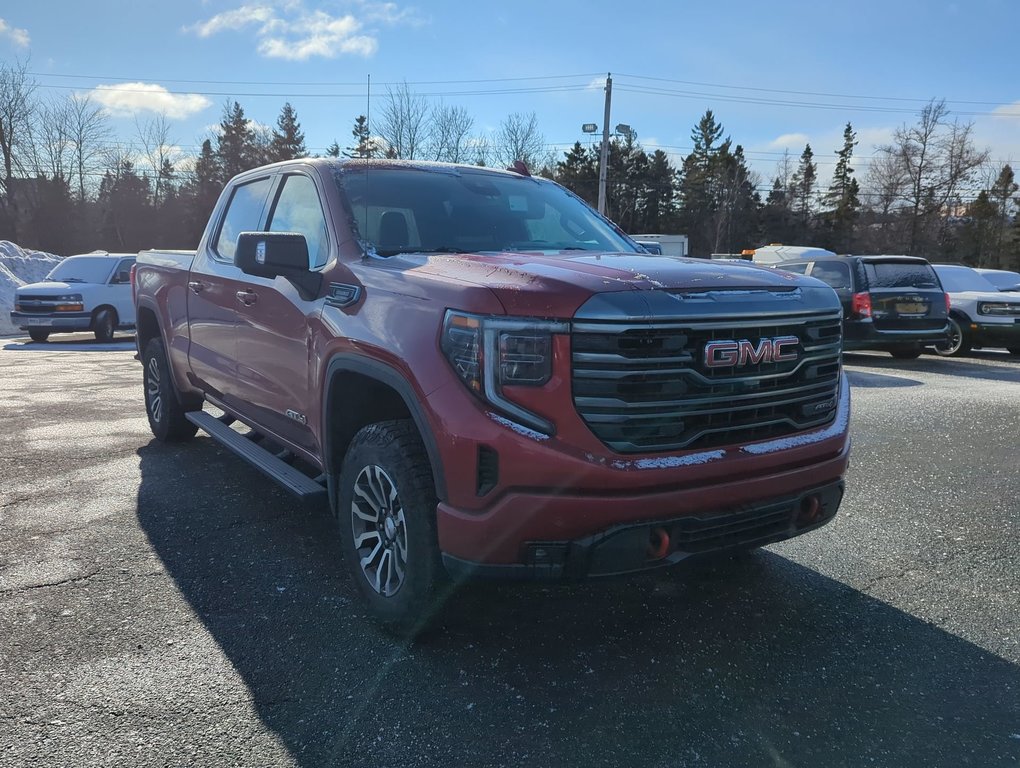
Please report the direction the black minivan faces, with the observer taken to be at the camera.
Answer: facing away from the viewer and to the left of the viewer

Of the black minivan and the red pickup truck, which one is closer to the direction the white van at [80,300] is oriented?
the red pickup truck

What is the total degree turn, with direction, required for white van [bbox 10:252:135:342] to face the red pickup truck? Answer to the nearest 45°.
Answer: approximately 45° to its left

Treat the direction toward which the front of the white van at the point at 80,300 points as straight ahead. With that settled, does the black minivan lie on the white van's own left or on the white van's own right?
on the white van's own left

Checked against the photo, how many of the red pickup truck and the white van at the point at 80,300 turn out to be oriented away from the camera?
0

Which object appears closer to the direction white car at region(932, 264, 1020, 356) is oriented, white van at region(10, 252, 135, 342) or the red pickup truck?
the red pickup truck

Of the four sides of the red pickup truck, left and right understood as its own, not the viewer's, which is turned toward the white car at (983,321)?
left

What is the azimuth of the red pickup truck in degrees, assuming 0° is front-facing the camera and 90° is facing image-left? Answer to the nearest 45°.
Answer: approximately 315°

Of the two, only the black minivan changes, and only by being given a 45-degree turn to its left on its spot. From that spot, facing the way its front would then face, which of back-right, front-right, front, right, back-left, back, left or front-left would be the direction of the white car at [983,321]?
back-right

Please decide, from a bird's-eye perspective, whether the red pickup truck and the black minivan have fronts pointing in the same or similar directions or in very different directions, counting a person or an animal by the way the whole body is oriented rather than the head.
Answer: very different directions

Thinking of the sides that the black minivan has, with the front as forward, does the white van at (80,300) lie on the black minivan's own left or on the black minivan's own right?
on the black minivan's own left

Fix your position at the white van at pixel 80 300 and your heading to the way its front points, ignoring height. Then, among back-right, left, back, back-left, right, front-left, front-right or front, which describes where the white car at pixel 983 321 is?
left

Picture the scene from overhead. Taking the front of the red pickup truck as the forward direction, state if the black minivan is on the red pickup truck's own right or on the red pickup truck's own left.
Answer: on the red pickup truck's own left

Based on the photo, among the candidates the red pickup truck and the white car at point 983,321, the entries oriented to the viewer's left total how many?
0

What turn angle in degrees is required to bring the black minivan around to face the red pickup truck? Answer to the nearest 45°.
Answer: approximately 135° to its left
